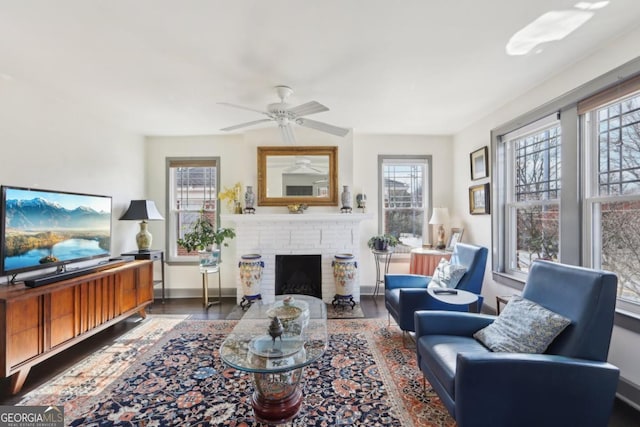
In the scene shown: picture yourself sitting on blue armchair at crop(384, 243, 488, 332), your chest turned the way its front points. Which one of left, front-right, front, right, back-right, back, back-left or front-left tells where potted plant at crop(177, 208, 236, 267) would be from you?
front-right

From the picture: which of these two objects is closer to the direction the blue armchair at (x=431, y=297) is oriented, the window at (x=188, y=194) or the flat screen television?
the flat screen television

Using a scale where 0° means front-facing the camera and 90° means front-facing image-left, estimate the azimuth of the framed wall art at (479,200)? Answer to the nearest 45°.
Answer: approximately 45°

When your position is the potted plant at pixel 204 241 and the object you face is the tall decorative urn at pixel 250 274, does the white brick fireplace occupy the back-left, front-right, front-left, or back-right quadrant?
front-left

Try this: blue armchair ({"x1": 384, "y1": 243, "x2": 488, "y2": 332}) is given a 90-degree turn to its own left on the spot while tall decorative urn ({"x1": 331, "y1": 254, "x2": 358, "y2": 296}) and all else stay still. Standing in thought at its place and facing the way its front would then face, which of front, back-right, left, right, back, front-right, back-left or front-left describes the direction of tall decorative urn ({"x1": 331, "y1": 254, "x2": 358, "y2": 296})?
back

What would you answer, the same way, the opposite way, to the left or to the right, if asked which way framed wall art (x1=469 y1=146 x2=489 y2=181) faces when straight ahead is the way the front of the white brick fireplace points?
to the right

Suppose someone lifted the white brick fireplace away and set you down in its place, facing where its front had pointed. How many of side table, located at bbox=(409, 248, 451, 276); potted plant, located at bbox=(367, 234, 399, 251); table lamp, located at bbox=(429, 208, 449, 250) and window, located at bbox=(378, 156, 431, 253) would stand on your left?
4

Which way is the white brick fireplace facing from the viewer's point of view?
toward the camera

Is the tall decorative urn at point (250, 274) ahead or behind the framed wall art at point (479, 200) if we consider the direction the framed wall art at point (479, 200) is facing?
ahead

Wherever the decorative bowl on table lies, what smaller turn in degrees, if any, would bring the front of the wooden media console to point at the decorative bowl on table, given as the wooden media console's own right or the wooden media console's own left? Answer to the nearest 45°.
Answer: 0° — it already faces it

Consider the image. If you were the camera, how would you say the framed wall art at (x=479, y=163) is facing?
facing the viewer and to the left of the viewer

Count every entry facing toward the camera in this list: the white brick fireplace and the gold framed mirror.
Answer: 2

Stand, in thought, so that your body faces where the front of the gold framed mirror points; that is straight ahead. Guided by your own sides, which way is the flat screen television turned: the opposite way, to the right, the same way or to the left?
to the left

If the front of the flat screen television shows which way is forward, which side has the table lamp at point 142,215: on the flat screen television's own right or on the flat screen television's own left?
on the flat screen television's own left

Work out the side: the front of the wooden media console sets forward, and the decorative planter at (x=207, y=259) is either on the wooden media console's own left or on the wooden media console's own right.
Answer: on the wooden media console's own left

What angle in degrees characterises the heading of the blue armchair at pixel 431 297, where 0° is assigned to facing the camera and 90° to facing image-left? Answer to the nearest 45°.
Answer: approximately 45°
